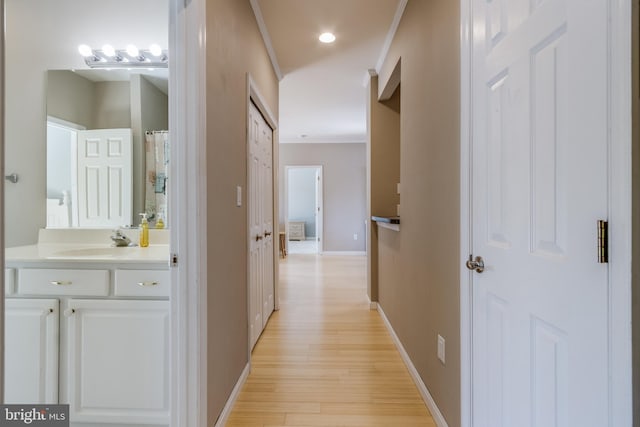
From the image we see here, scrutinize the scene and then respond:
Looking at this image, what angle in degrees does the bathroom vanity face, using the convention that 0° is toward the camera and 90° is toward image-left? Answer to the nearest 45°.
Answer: approximately 0°

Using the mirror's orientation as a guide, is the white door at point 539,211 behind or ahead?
ahead

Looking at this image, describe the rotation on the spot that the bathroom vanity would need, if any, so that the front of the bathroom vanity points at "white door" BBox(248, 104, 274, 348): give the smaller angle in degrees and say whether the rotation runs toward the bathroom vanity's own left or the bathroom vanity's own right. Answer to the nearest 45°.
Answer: approximately 135° to the bathroom vanity's own left

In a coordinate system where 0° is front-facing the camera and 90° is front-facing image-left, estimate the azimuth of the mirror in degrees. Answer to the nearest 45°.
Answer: approximately 0°

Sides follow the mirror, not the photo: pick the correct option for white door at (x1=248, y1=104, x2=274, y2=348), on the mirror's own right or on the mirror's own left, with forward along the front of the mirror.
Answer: on the mirror's own left

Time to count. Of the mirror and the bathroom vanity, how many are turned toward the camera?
2
